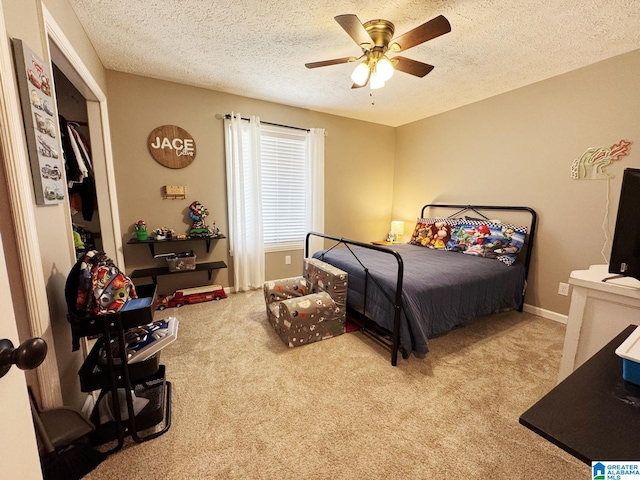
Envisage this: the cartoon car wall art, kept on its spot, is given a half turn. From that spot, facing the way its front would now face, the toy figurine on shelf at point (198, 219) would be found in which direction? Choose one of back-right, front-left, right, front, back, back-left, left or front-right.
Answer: right

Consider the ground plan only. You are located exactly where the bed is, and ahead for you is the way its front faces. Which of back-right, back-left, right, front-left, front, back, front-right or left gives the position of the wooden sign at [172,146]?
front-right

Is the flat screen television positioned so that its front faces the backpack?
yes

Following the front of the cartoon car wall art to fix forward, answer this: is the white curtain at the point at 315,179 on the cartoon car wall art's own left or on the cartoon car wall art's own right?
on the cartoon car wall art's own left

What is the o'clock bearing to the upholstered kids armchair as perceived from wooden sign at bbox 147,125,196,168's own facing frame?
The upholstered kids armchair is roughly at 11 o'clock from the wooden sign.

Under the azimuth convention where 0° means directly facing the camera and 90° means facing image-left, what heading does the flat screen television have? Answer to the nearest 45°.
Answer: approximately 45°

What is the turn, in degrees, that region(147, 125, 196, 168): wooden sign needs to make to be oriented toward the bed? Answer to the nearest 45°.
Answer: approximately 45° to its left

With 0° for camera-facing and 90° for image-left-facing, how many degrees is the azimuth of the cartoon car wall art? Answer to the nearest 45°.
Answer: approximately 315°

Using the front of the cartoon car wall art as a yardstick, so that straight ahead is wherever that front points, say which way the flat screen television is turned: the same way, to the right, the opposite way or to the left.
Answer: the opposite way

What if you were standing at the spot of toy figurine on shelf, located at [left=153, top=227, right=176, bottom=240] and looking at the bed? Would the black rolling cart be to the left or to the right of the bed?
right

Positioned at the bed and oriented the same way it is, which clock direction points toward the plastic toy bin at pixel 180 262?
The plastic toy bin is roughly at 1 o'clock from the bed.

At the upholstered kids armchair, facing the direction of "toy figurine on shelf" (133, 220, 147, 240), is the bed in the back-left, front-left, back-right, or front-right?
back-right

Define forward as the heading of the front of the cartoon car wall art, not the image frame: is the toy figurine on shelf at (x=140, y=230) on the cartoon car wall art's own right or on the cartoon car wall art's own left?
on the cartoon car wall art's own left

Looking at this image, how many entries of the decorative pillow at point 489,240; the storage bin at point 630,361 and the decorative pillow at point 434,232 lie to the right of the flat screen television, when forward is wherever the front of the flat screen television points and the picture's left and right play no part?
2
